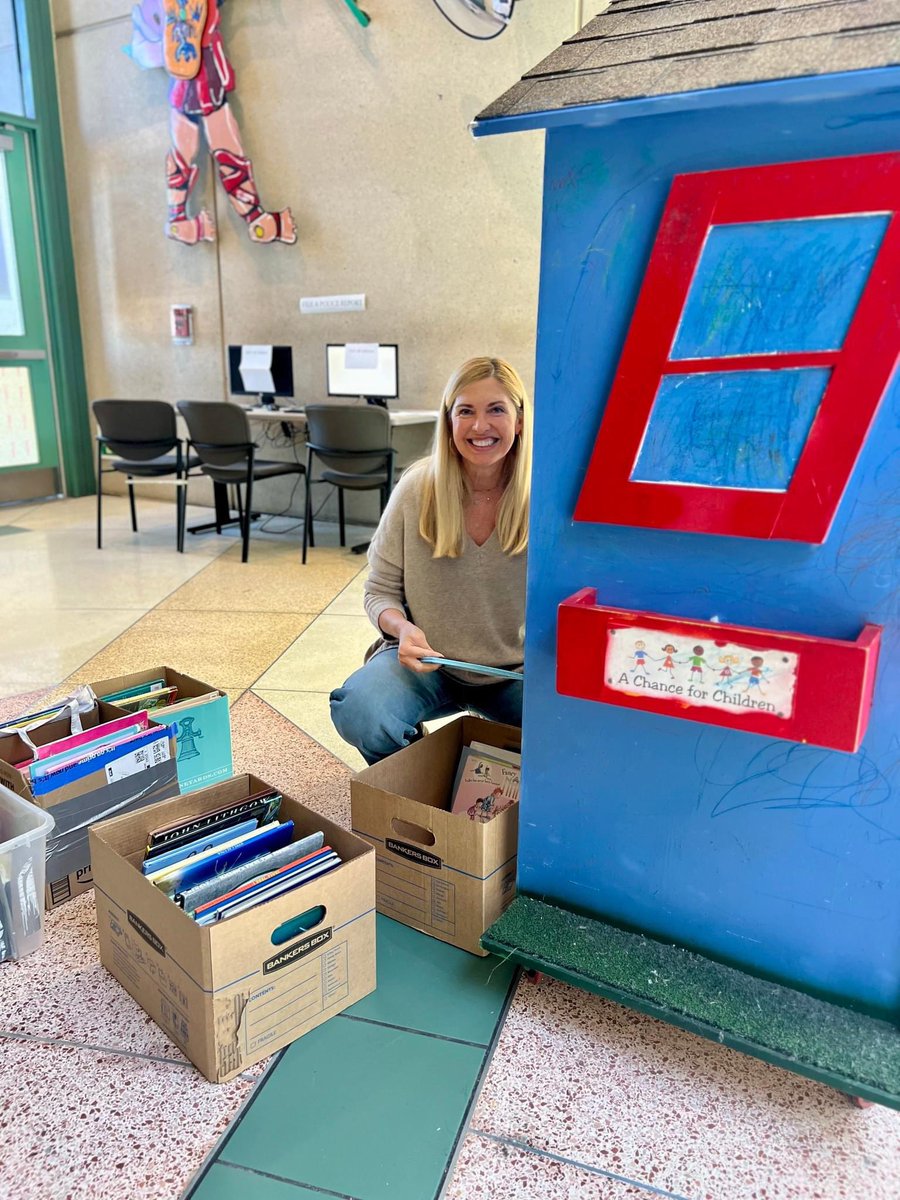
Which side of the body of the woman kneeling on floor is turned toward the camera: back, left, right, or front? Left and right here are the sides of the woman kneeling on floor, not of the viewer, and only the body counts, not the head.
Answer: front

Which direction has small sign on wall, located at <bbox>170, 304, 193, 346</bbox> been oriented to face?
toward the camera

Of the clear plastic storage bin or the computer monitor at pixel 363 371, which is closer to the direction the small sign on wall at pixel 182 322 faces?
the clear plastic storage bin

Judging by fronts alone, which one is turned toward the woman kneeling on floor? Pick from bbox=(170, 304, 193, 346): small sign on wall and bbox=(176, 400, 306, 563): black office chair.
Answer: the small sign on wall

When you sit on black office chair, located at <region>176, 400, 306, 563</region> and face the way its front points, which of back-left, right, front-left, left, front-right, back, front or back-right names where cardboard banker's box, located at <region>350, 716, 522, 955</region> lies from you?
back-right

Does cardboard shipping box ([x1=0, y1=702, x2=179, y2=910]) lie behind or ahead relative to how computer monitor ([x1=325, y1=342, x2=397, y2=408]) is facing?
ahead

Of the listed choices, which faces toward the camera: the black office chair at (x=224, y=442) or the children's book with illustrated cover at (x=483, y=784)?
the children's book with illustrated cover

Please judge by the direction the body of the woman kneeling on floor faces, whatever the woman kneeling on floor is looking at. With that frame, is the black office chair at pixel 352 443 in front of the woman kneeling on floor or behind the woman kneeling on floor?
behind

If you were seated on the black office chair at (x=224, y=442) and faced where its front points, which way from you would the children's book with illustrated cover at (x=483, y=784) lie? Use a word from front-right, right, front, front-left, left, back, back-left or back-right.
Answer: back-right

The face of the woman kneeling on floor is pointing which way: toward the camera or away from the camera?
toward the camera

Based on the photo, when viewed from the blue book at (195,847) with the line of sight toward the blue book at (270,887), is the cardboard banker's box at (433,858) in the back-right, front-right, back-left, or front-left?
front-left

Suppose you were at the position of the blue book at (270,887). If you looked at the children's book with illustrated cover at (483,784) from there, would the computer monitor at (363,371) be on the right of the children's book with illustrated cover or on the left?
left

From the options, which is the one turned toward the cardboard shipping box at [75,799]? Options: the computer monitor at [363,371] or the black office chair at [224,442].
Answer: the computer monitor

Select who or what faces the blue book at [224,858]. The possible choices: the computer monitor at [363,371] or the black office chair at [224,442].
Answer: the computer monitor

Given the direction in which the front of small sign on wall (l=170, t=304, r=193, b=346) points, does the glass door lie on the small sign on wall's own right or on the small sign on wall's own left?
on the small sign on wall's own right

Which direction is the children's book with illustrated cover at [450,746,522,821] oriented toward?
toward the camera

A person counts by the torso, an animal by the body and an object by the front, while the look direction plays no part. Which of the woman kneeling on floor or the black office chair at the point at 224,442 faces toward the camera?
the woman kneeling on floor

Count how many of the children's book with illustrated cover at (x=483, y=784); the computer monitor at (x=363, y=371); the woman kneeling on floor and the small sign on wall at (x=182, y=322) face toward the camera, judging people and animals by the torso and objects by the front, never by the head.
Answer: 4

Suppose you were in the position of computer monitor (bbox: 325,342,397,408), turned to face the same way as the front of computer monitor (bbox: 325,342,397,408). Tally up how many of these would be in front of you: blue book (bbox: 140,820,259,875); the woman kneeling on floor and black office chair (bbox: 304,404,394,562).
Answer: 3

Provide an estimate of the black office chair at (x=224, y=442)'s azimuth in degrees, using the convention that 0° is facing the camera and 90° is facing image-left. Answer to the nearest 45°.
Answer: approximately 225°

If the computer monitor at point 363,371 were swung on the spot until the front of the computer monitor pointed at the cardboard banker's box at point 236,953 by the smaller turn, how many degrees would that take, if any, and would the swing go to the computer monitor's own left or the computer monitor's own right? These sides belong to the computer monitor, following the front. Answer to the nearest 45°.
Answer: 0° — it already faces it
